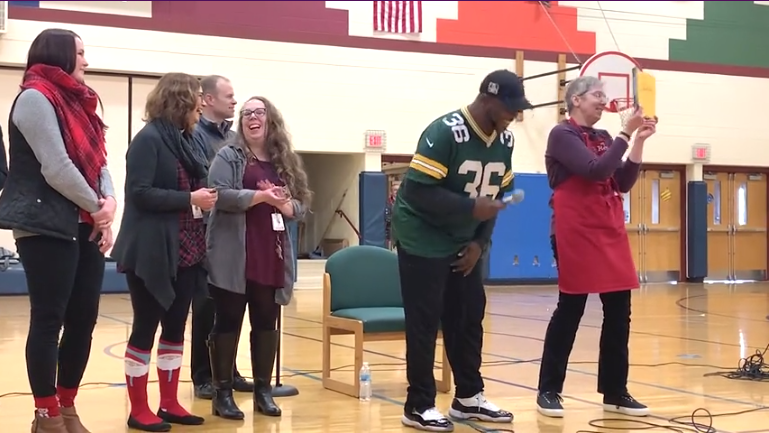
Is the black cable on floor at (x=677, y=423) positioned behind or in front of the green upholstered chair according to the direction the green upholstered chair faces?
in front

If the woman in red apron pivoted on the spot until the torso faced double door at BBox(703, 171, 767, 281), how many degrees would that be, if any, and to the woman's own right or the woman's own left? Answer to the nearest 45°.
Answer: approximately 135° to the woman's own left

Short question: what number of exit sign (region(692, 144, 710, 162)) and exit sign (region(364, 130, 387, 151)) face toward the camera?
2

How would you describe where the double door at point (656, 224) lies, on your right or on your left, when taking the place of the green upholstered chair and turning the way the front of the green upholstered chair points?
on your left

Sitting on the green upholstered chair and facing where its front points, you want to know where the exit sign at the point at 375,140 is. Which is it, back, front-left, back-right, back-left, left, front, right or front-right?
back-left

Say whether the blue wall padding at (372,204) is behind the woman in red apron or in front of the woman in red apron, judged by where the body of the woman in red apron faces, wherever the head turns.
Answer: behind

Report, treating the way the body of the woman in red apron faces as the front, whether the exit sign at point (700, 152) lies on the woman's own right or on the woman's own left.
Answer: on the woman's own left

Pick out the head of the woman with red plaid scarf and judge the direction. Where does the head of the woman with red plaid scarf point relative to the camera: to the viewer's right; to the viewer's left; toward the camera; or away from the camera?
to the viewer's right

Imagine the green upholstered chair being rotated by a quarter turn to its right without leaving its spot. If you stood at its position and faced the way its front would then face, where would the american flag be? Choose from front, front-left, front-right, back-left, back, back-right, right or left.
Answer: back-right

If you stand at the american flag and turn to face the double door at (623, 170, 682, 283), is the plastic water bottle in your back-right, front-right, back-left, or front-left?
back-right

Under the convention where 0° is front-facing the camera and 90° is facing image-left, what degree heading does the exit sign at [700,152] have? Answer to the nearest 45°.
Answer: approximately 0°
